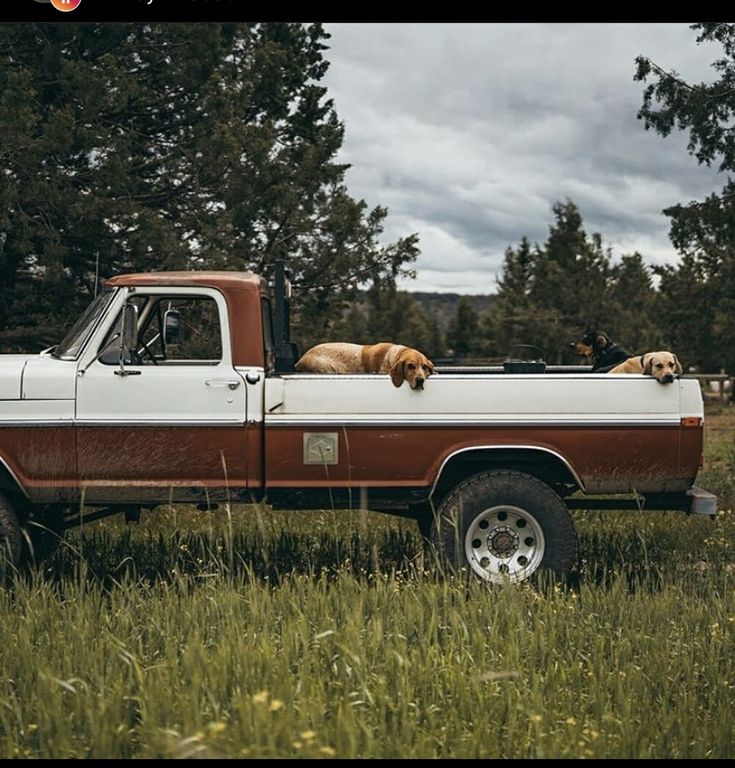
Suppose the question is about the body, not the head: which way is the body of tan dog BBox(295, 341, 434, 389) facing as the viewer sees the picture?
to the viewer's right

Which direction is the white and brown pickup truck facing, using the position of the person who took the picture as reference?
facing to the left of the viewer

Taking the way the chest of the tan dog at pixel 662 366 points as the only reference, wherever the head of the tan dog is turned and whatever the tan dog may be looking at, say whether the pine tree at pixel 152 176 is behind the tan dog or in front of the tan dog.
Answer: behind

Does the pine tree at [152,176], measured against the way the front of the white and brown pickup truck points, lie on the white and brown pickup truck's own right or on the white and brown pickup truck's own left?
on the white and brown pickup truck's own right

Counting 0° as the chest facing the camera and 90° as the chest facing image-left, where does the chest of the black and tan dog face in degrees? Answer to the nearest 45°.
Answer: approximately 90°

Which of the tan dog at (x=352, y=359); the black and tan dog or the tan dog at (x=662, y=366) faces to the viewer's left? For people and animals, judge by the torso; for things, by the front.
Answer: the black and tan dog

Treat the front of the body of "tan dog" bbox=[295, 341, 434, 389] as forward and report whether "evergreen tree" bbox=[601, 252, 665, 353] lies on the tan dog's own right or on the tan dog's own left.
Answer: on the tan dog's own left

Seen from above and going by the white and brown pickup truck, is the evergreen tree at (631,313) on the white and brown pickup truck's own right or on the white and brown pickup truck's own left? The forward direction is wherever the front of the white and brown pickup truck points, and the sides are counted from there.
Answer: on the white and brown pickup truck's own right

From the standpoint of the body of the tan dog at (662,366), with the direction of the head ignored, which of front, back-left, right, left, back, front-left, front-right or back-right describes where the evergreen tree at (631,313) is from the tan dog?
back-left

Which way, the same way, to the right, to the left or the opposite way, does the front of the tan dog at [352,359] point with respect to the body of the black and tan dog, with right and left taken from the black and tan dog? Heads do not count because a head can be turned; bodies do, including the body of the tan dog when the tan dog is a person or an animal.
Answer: the opposite way

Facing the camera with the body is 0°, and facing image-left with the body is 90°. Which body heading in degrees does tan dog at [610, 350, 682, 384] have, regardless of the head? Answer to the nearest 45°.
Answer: approximately 315°
